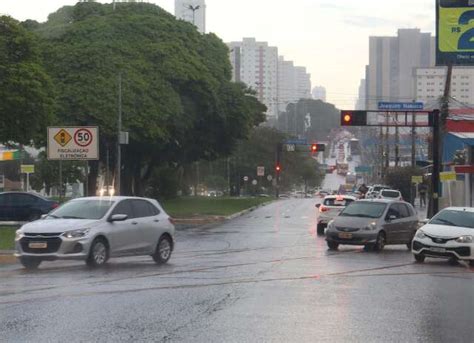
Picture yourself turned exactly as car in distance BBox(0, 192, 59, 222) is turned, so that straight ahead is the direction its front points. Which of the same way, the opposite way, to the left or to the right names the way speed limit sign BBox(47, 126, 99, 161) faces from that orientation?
to the left

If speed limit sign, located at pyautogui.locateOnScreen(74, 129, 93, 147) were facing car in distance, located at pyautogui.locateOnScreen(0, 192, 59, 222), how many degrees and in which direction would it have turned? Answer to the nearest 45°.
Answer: approximately 135° to its right

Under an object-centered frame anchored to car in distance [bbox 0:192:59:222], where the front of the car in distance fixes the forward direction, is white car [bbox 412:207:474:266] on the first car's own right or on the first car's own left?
on the first car's own left

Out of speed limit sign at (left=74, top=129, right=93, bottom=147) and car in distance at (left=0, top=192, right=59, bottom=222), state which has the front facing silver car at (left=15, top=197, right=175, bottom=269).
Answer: the speed limit sign

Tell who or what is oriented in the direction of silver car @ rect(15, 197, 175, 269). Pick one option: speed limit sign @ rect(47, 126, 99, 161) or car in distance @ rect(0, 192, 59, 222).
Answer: the speed limit sign

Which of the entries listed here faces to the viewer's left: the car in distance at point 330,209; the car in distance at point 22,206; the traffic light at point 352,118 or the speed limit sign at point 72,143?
the car in distance at point 22,206

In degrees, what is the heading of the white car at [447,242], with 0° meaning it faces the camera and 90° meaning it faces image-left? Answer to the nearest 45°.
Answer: approximately 45°

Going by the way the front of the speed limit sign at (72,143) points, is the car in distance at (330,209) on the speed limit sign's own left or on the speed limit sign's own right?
on the speed limit sign's own left

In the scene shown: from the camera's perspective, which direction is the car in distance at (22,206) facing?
to the viewer's left

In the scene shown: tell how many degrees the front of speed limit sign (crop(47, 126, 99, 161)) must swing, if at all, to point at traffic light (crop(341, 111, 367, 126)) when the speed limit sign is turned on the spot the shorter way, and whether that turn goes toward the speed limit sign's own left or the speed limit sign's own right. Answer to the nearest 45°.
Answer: approximately 90° to the speed limit sign's own left
